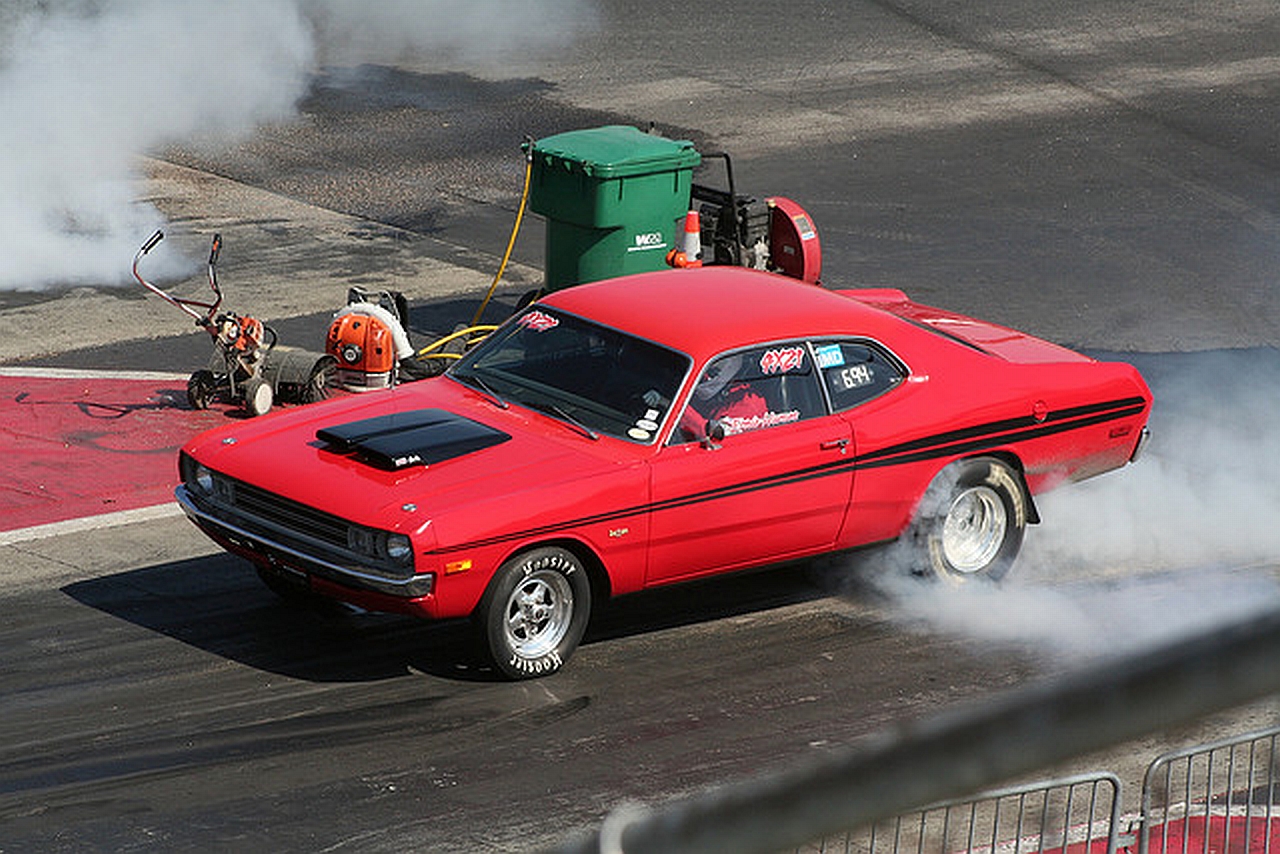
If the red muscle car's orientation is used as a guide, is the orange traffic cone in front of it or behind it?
behind

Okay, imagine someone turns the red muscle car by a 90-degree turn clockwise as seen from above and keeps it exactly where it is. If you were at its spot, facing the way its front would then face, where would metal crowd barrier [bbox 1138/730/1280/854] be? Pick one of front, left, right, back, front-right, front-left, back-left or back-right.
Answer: back

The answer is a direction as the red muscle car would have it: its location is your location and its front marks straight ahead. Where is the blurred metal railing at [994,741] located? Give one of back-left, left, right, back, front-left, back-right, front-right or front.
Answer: front-left

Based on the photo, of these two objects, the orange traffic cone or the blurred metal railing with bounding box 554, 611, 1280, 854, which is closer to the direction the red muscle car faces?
the blurred metal railing

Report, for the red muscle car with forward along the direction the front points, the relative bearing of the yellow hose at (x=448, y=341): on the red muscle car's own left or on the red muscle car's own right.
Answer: on the red muscle car's own right
